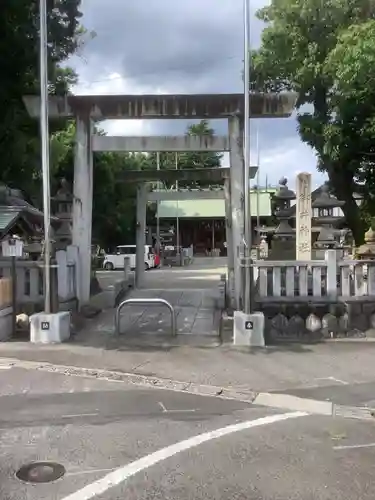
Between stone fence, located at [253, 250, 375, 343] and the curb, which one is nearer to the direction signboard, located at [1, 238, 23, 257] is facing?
the curb

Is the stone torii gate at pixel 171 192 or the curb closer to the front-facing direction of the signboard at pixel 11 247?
the curb

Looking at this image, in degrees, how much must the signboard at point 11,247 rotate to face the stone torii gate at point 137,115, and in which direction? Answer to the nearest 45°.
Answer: approximately 135° to its left

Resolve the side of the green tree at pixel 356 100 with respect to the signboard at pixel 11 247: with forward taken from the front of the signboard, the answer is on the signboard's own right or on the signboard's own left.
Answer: on the signboard's own left

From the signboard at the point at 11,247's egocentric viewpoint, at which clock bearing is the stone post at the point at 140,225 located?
The stone post is roughly at 7 o'clock from the signboard.

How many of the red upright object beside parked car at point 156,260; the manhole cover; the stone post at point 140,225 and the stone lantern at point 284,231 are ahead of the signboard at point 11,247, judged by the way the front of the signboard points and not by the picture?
1

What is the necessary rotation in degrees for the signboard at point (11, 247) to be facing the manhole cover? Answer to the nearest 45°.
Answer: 0° — it already faces it

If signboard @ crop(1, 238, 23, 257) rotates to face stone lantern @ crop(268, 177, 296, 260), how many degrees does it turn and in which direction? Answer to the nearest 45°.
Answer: approximately 135° to its left

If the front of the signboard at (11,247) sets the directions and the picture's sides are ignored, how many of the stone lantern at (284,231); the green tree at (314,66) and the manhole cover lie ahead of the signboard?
1

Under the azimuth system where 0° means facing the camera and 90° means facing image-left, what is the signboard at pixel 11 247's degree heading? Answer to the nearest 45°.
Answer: approximately 0°

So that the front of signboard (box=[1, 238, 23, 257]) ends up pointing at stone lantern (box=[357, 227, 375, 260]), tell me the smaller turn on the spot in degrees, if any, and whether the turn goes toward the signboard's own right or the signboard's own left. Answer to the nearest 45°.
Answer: approximately 90° to the signboard's own left
